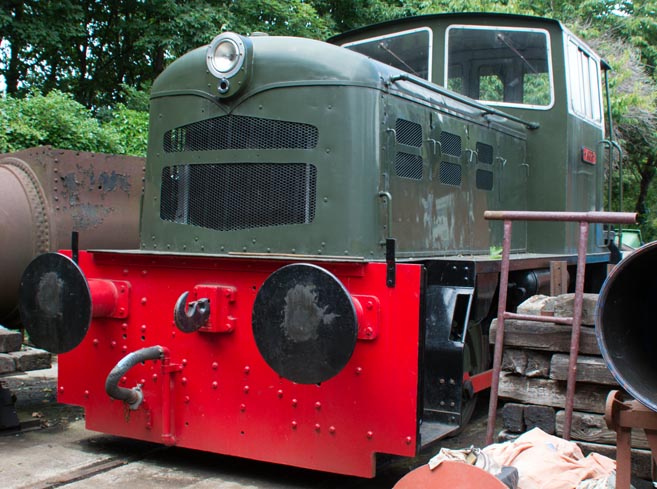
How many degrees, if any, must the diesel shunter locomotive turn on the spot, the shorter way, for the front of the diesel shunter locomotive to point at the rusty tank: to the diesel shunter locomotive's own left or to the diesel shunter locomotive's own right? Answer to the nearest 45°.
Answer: approximately 90° to the diesel shunter locomotive's own right

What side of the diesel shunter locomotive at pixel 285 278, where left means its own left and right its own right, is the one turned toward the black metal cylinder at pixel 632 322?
left

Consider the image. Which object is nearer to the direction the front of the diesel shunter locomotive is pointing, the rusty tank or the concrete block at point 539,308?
the rusty tank

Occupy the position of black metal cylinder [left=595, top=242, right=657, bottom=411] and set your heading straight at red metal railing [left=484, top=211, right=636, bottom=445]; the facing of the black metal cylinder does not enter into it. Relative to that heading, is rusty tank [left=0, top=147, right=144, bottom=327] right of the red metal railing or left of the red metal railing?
left

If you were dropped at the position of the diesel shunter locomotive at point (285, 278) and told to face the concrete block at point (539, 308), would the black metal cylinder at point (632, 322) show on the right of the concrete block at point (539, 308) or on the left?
right

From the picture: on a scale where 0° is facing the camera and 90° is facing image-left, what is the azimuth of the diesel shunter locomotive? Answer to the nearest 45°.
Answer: approximately 45°

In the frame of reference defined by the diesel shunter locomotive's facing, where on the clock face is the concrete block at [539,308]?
The concrete block is roughly at 10 o'clock from the diesel shunter locomotive.
